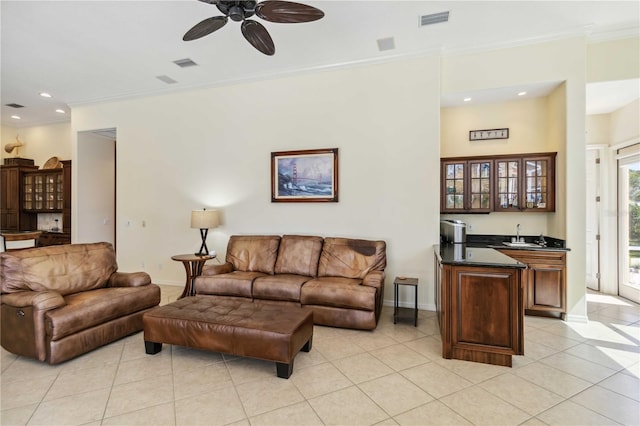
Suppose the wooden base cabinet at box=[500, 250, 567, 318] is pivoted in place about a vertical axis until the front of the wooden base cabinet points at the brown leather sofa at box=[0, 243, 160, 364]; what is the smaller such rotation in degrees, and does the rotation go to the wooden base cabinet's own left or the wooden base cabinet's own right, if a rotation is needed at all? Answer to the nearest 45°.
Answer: approximately 45° to the wooden base cabinet's own right

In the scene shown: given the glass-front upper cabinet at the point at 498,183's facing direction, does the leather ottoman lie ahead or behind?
ahead

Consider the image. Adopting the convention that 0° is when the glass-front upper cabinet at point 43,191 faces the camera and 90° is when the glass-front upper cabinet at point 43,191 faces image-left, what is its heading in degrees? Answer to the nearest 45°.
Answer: approximately 45°

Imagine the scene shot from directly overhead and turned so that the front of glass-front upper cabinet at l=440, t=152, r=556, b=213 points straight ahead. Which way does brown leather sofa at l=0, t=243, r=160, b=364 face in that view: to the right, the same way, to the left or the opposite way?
to the left

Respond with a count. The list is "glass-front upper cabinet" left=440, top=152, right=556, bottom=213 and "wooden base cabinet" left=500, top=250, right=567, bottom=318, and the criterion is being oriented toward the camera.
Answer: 2

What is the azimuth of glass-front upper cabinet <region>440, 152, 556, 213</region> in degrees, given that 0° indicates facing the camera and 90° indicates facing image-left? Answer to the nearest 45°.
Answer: approximately 0°

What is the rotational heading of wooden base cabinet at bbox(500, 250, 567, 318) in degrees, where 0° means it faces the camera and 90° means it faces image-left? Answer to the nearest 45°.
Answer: approximately 0°
